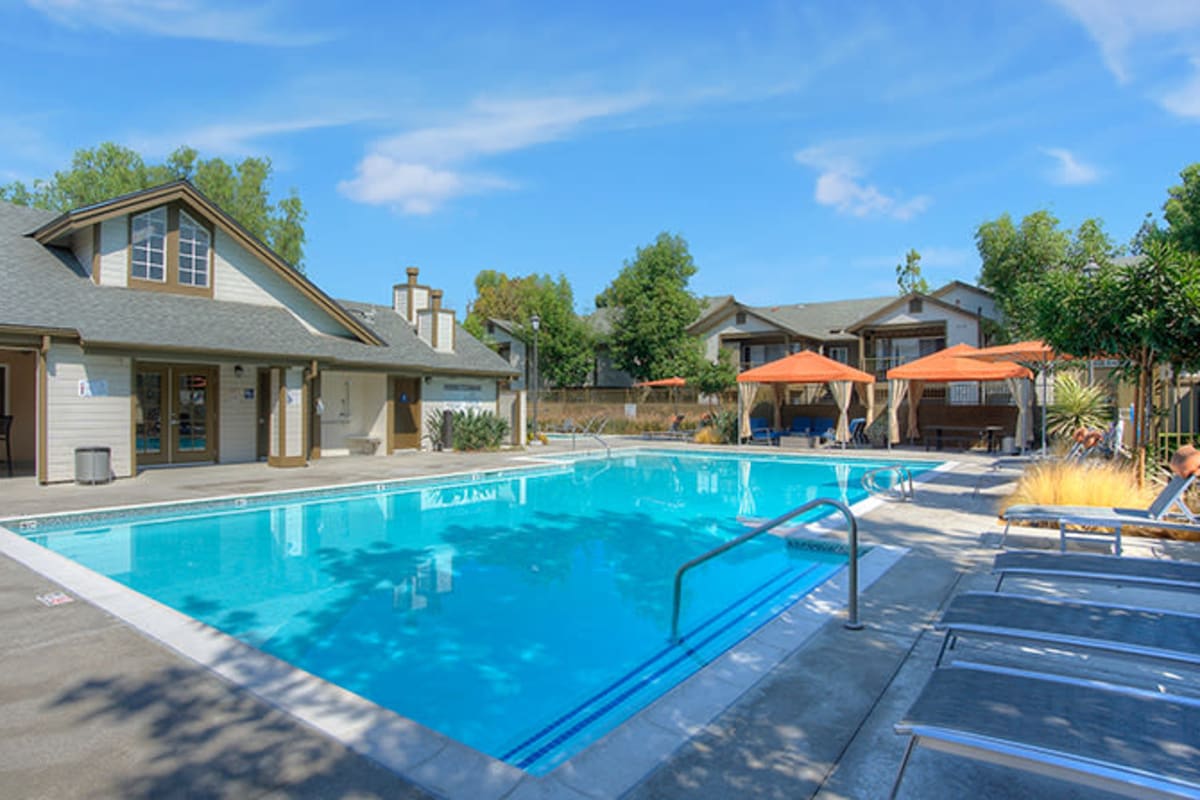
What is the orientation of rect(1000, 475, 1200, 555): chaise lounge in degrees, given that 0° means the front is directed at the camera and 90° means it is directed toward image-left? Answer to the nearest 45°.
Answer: approximately 90°

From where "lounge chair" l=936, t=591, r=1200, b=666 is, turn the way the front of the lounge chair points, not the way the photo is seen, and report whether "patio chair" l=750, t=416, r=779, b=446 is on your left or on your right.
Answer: on your right

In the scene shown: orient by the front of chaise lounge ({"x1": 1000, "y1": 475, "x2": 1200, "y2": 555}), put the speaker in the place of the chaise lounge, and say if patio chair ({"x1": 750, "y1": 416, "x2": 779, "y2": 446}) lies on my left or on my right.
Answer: on my right

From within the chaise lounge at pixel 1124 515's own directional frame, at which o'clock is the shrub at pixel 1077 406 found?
The shrub is roughly at 3 o'clock from the chaise lounge.

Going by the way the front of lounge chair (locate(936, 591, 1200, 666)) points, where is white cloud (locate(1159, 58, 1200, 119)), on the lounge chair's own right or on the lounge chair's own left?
on the lounge chair's own right

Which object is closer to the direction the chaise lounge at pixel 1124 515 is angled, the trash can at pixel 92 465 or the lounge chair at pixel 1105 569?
the trash can

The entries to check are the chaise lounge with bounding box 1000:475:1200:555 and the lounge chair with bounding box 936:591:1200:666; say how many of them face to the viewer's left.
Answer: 2

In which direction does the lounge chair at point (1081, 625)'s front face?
to the viewer's left

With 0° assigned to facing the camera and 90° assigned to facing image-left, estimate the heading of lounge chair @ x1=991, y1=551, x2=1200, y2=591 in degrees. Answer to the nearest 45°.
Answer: approximately 90°

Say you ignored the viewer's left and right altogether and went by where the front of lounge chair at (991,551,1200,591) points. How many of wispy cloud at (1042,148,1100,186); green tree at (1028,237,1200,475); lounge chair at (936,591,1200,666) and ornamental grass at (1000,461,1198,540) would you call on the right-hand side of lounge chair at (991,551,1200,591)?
3
